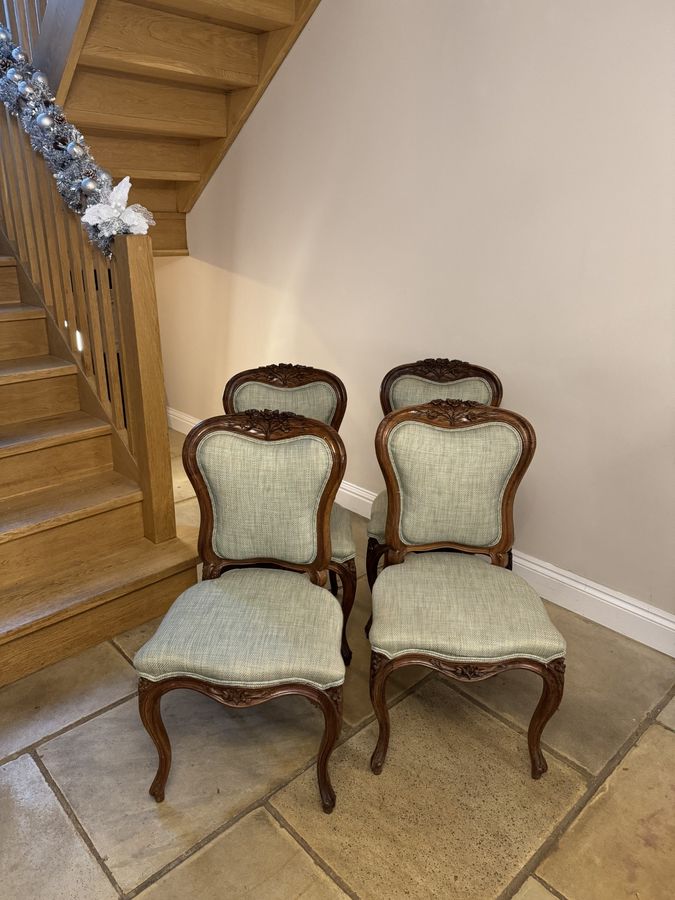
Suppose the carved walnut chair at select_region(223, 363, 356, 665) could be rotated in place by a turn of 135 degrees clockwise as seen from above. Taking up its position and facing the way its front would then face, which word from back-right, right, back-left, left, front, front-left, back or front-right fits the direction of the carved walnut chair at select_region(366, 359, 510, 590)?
back-right

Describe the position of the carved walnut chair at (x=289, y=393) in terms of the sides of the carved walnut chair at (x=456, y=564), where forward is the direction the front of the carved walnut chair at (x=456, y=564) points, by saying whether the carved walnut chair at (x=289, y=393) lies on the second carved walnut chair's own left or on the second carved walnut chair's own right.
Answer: on the second carved walnut chair's own right

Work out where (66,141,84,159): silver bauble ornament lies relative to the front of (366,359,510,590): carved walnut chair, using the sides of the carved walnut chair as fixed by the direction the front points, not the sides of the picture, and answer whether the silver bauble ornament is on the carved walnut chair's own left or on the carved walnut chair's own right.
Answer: on the carved walnut chair's own right

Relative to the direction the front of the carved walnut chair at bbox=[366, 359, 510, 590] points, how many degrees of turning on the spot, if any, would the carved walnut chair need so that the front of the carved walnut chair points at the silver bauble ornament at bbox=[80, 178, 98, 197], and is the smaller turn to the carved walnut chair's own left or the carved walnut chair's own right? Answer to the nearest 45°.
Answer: approximately 90° to the carved walnut chair's own right

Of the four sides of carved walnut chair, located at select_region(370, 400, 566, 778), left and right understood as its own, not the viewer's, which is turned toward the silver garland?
right

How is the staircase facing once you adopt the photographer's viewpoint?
facing the viewer and to the right of the viewer

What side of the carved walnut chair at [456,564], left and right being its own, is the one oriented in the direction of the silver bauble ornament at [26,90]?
right

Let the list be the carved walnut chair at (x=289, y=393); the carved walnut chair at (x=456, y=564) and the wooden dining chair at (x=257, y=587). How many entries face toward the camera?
3
